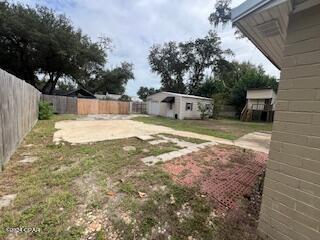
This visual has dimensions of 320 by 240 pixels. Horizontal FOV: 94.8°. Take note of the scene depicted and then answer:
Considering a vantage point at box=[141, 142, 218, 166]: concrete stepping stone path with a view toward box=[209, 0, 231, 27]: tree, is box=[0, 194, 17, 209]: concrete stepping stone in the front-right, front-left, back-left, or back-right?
back-left

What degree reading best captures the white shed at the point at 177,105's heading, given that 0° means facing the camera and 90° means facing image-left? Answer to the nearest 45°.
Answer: approximately 45°

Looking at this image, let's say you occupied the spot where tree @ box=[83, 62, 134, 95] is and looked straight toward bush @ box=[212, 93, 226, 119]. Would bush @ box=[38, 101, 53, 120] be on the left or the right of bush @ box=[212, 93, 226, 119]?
right

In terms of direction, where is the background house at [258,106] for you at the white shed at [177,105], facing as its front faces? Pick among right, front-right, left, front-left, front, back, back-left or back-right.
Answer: back-left

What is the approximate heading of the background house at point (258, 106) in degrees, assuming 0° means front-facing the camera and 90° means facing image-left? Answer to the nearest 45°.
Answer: approximately 0°

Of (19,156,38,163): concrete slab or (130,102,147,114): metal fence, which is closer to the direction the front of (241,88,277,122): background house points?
the concrete slab

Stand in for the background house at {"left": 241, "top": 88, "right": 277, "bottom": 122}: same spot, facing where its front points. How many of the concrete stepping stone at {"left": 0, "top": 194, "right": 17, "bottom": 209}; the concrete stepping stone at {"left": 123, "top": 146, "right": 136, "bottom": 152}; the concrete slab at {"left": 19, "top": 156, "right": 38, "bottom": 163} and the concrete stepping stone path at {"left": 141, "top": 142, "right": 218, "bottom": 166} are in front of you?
4
